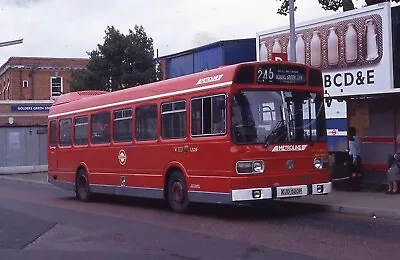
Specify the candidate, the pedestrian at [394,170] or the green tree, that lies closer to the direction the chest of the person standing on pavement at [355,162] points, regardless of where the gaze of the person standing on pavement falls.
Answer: the green tree

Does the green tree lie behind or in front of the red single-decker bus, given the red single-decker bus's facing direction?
behind

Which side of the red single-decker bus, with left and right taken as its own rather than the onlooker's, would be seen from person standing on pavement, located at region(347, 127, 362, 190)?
left

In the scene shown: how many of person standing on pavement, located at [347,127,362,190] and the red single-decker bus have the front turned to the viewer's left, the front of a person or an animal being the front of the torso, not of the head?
1

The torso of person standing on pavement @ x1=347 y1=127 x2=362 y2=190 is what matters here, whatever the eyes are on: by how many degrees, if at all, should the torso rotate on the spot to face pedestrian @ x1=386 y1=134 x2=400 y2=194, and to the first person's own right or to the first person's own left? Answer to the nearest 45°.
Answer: approximately 135° to the first person's own left

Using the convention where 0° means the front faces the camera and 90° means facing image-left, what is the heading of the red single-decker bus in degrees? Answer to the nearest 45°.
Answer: approximately 315°
